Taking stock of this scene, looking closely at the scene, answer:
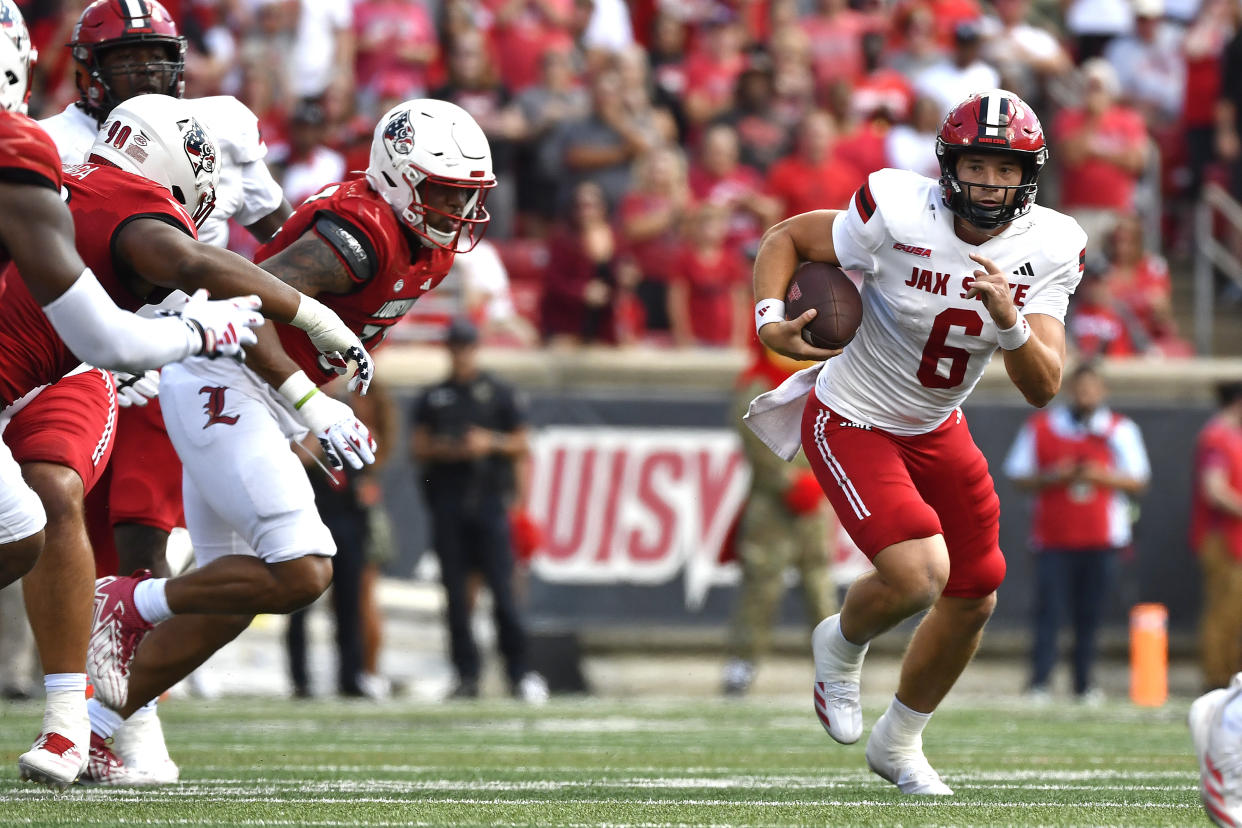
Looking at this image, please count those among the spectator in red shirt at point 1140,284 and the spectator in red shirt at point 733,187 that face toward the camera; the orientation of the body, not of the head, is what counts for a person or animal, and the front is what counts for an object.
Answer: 2

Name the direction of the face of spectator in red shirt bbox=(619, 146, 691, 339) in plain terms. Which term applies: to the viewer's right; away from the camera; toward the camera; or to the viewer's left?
toward the camera

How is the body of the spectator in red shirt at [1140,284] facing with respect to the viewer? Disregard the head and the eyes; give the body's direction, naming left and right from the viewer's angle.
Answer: facing the viewer

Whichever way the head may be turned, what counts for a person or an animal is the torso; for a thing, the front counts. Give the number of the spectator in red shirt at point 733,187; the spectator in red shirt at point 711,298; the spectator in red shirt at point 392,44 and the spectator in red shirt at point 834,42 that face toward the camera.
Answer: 4

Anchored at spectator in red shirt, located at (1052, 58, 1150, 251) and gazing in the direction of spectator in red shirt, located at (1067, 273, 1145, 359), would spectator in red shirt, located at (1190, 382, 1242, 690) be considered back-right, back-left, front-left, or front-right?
front-left

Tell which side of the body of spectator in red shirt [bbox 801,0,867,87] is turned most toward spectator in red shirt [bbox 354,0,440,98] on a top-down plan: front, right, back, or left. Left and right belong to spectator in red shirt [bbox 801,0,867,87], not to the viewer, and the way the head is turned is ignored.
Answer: right

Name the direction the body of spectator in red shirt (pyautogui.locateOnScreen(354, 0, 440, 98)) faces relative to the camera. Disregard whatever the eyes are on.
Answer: toward the camera

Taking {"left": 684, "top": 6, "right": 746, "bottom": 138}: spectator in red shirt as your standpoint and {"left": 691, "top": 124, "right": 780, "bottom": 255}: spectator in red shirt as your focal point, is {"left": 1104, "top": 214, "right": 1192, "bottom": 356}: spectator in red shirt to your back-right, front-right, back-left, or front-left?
front-left

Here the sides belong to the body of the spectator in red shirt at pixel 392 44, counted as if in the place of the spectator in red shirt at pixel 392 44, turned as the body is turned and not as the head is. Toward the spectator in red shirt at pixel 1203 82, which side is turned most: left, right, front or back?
left

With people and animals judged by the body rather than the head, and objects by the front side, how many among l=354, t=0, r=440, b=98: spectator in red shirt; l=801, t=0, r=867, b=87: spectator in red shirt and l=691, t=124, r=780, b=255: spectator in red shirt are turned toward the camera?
3

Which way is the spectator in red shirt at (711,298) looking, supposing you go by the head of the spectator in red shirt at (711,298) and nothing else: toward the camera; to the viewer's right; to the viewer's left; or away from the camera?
toward the camera

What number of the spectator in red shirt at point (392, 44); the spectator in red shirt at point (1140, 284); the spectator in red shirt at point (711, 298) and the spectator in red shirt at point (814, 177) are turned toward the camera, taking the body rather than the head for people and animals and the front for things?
4

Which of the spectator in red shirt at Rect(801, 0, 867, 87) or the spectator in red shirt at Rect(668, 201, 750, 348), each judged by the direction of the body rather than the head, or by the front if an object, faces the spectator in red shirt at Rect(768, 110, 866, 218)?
the spectator in red shirt at Rect(801, 0, 867, 87)

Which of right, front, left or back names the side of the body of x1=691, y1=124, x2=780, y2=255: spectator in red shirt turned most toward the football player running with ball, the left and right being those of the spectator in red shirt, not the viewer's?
front

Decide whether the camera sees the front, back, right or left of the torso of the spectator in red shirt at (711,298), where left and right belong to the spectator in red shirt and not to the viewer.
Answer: front
